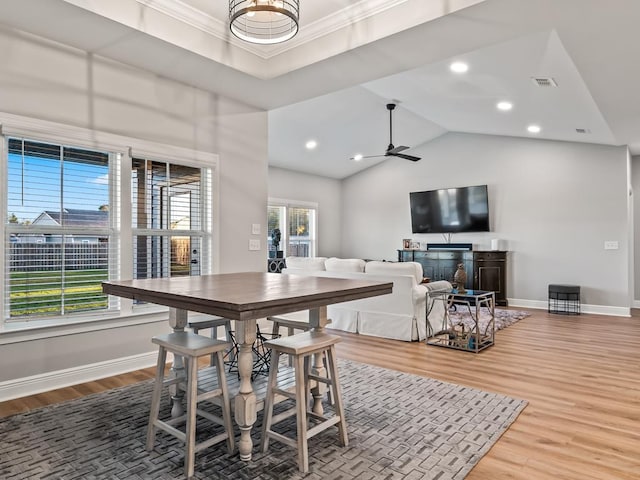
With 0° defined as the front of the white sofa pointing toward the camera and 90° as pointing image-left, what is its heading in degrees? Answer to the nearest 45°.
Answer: approximately 225°

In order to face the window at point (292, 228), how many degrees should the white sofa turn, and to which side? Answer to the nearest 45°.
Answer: approximately 90° to its left

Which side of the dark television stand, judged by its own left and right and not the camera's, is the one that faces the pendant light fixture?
front

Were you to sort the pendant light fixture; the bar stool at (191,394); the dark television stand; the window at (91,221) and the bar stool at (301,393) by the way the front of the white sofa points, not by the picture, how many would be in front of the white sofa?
1

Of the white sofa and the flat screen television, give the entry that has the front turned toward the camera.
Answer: the flat screen television

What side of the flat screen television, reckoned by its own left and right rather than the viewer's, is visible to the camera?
front

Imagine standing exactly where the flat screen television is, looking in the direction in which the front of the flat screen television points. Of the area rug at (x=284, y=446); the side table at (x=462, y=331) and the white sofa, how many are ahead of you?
3

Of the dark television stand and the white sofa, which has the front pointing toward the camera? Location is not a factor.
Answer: the dark television stand

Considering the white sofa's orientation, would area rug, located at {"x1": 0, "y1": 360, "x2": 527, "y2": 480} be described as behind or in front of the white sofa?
behind

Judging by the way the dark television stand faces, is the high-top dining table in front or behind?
in front

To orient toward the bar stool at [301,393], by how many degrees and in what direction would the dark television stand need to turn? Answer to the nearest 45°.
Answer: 0° — it already faces it

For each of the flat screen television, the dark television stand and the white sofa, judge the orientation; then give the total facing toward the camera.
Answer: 2

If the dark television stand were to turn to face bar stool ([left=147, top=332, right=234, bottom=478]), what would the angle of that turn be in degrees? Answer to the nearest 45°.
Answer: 0° — it already faces it

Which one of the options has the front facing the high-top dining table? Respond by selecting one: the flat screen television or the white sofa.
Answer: the flat screen television

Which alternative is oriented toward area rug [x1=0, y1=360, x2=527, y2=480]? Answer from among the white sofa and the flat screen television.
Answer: the flat screen television

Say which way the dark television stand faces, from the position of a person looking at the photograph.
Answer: facing the viewer

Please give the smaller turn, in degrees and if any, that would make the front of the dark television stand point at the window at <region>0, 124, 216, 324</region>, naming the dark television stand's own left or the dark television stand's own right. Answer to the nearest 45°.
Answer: approximately 45° to the dark television stand's own right

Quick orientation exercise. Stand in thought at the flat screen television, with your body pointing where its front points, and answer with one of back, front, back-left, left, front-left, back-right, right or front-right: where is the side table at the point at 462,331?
front

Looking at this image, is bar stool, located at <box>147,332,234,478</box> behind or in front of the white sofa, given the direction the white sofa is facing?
behind
